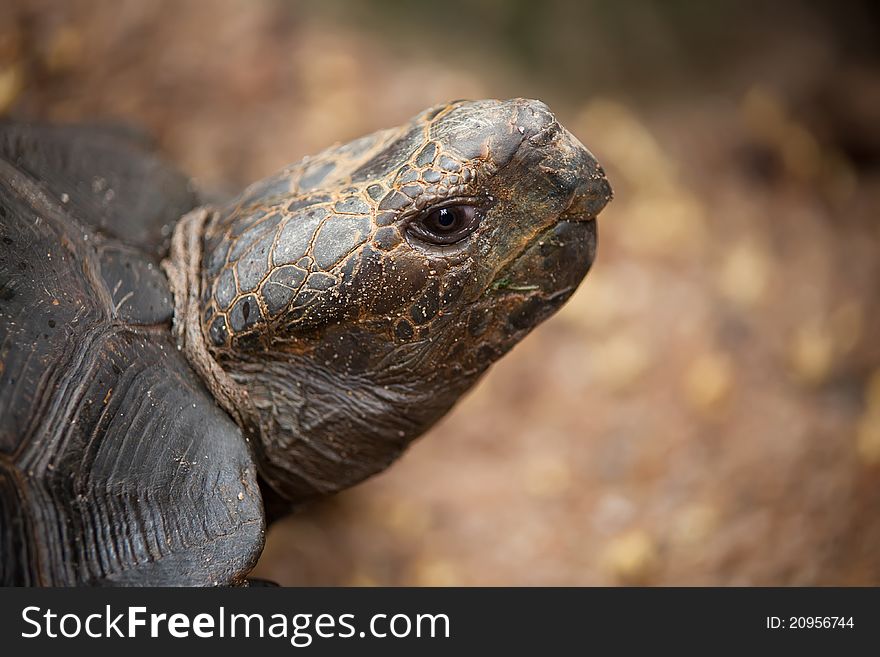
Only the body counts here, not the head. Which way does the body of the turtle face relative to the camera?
to the viewer's right
